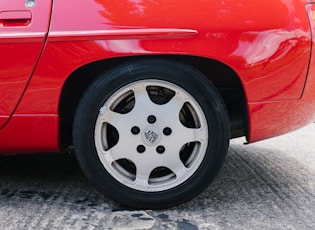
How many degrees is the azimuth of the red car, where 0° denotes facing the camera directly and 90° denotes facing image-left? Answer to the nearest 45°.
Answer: approximately 90°
